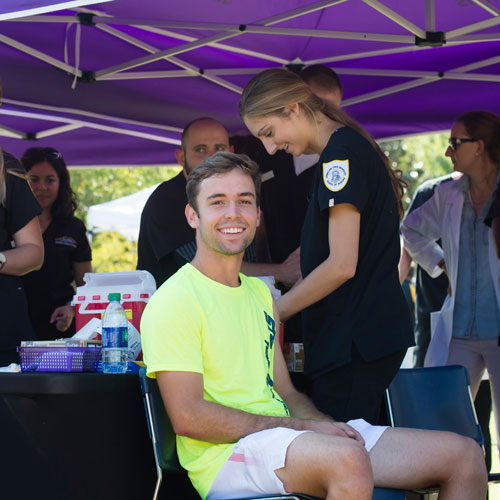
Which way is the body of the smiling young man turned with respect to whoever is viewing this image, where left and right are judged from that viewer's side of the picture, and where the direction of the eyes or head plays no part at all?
facing the viewer and to the right of the viewer

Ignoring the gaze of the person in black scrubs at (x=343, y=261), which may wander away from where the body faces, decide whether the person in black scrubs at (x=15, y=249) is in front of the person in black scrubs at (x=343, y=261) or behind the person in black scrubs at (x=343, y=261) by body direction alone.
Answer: in front

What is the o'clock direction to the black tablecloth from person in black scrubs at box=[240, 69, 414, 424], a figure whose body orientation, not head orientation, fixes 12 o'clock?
The black tablecloth is roughly at 11 o'clock from the person in black scrubs.

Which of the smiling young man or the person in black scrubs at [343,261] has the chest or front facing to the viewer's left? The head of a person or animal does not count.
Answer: the person in black scrubs

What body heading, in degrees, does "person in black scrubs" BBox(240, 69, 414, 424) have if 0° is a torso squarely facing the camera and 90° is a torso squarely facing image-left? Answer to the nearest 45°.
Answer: approximately 90°

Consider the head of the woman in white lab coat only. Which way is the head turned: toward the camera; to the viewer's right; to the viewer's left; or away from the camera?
to the viewer's left

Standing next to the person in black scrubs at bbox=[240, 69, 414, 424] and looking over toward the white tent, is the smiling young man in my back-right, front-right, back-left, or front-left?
back-left

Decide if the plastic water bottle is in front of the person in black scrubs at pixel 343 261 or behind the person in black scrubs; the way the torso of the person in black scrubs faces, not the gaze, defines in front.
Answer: in front
